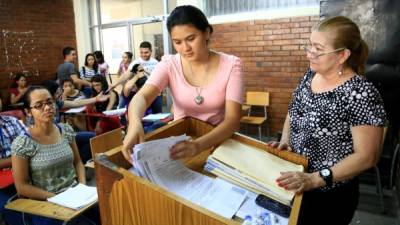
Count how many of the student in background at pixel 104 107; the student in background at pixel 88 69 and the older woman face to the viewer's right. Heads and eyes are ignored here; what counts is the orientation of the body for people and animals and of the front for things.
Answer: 0

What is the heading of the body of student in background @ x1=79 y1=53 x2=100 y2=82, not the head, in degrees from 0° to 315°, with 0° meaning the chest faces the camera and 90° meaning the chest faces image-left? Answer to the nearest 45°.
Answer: approximately 0°

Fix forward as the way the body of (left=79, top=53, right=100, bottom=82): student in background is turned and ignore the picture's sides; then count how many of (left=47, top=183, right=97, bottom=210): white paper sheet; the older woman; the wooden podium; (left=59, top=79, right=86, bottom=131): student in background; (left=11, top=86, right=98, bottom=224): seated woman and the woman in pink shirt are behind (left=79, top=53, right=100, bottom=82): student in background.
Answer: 0

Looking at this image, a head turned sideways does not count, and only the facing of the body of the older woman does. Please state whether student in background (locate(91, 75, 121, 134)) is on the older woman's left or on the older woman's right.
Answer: on the older woman's right

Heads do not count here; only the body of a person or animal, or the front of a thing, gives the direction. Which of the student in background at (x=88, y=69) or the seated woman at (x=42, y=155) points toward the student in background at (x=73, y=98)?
the student in background at (x=88, y=69)

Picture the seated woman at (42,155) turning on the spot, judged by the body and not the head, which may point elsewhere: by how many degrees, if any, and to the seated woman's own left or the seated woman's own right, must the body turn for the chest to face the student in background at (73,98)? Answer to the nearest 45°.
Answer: approximately 135° to the seated woman's own left

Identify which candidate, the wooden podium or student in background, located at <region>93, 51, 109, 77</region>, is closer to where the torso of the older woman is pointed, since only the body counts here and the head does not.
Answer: the wooden podium

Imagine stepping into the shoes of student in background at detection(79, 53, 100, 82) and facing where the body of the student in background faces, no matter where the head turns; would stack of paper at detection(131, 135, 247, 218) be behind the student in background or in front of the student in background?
in front

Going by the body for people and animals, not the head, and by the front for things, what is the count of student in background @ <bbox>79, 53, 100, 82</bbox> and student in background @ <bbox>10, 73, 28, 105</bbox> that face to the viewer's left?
0

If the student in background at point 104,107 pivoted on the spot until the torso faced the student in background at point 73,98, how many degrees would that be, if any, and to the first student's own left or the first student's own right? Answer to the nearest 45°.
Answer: approximately 90° to the first student's own right

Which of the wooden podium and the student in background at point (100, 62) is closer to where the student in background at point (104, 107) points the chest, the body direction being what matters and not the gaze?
the wooden podium

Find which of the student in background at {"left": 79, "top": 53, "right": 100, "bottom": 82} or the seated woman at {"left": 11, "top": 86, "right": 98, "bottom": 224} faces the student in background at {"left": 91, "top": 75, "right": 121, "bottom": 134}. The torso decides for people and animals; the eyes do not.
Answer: the student in background at {"left": 79, "top": 53, "right": 100, "bottom": 82}

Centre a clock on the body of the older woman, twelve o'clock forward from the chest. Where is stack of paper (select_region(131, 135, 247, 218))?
The stack of paper is roughly at 12 o'clock from the older woman.

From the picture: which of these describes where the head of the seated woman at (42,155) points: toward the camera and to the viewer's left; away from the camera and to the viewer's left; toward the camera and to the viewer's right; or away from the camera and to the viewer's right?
toward the camera and to the viewer's right

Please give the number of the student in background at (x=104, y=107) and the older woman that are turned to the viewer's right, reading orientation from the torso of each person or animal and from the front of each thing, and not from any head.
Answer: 0

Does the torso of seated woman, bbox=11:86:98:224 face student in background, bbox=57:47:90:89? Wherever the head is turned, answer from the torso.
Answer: no

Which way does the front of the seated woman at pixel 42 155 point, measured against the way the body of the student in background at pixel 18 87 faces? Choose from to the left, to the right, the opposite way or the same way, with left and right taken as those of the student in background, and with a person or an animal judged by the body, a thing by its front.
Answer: the same way

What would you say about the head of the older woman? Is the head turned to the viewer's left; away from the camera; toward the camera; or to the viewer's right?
to the viewer's left

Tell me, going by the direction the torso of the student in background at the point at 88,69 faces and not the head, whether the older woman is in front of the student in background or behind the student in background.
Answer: in front

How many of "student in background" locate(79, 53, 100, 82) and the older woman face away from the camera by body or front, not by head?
0
